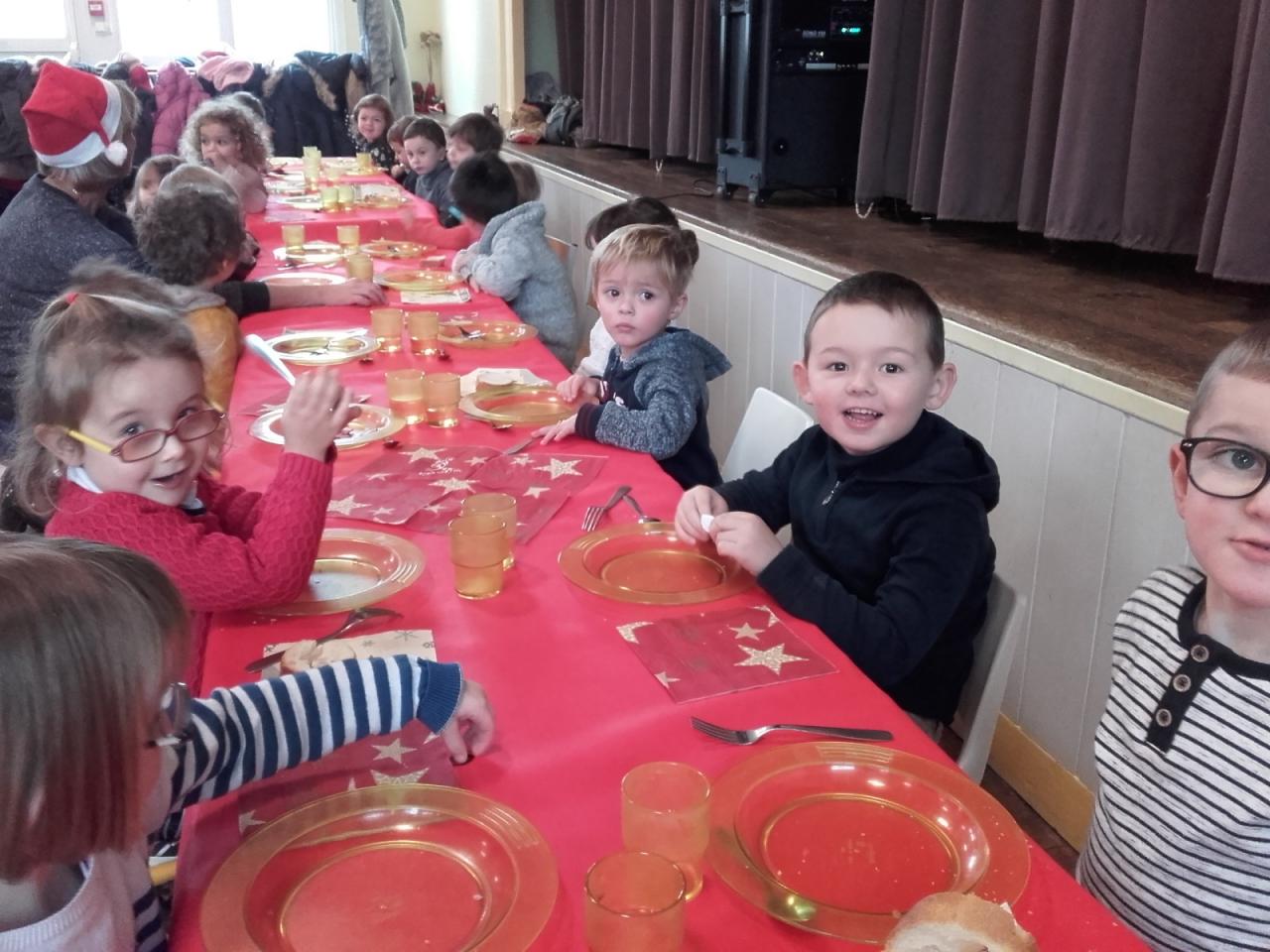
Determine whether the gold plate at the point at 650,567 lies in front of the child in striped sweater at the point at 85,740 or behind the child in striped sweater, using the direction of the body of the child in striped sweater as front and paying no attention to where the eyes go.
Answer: in front

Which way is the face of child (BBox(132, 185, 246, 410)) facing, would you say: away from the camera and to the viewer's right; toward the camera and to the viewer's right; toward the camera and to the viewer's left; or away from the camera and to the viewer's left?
away from the camera and to the viewer's right

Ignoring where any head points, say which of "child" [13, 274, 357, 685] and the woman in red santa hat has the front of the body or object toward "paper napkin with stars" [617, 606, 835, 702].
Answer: the child

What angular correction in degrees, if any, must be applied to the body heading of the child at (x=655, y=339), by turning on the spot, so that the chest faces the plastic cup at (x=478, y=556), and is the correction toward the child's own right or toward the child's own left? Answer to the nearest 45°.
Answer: approximately 45° to the child's own left

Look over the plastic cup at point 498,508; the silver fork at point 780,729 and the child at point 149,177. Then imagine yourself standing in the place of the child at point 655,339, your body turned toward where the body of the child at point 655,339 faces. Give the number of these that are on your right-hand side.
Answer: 1

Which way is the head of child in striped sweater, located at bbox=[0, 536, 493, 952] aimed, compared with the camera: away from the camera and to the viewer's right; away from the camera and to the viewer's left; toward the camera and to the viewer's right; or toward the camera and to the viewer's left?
away from the camera and to the viewer's right

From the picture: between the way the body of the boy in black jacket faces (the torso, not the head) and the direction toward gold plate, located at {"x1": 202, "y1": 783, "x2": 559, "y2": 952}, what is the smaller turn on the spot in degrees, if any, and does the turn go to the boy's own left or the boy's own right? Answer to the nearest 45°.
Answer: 0° — they already face it

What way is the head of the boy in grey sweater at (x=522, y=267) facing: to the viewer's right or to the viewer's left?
to the viewer's left

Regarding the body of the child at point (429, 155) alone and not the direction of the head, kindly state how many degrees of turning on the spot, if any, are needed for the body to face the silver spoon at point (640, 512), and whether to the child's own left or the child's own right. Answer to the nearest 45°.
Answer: approximately 45° to the child's own left

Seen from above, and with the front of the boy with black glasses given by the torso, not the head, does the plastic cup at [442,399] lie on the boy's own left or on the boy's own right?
on the boy's own right

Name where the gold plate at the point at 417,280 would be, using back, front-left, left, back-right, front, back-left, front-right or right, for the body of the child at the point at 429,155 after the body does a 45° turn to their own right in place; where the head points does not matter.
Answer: left

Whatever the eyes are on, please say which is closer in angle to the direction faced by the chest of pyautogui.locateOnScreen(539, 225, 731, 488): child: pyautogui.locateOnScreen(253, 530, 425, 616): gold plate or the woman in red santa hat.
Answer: the gold plate

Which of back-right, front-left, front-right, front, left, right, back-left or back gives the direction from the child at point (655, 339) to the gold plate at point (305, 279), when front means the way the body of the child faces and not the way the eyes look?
right

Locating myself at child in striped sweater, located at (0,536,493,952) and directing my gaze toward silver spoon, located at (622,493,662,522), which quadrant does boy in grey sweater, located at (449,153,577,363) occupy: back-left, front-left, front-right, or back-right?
front-left

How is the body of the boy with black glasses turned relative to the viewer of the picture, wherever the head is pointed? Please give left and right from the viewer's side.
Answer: facing the viewer
